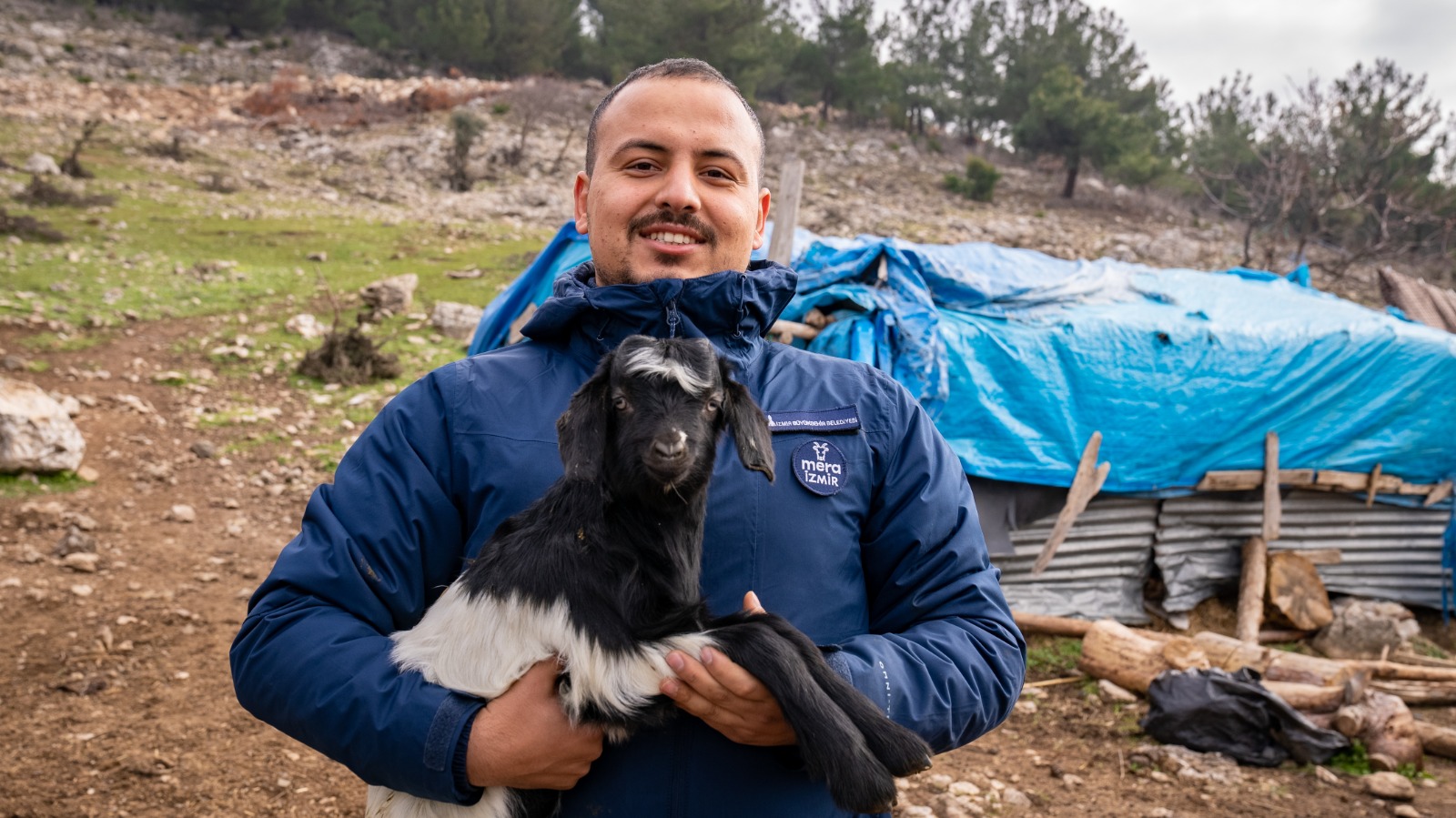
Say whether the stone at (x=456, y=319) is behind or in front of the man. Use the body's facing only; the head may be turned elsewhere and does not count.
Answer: behind

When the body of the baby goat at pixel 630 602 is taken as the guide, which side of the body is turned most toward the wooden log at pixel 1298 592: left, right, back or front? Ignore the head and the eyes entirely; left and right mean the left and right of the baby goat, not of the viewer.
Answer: left

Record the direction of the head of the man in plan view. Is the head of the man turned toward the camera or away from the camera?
toward the camera

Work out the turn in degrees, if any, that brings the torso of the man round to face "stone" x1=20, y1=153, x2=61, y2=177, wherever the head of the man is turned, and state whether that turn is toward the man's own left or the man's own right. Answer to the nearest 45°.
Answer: approximately 135° to the man's own right

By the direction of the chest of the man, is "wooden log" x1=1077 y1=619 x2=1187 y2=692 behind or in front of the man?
behind

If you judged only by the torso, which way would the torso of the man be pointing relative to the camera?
toward the camera

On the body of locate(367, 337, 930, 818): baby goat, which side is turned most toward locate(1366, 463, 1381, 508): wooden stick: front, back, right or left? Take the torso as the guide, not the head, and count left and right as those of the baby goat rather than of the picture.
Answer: left

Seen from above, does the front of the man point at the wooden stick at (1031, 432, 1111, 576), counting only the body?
no

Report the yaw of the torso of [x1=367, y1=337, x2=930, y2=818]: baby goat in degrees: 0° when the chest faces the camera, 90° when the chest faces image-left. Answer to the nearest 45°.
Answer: approximately 315°

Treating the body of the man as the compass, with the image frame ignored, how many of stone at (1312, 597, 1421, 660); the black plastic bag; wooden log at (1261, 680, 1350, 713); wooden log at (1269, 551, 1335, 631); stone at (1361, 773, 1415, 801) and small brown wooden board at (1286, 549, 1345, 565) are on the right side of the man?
0

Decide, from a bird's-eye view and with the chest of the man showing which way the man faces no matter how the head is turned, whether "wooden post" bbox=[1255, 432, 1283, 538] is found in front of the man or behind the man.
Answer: behind

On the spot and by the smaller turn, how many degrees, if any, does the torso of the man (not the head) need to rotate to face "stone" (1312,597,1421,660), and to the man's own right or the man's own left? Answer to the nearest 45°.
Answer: approximately 135° to the man's own left

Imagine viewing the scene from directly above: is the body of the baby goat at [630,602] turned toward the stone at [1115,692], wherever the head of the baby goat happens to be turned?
no
